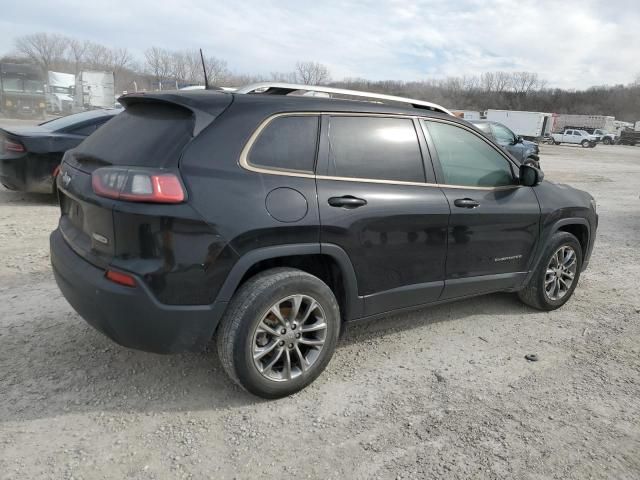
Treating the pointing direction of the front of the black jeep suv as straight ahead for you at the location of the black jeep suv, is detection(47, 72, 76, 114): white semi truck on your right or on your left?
on your left

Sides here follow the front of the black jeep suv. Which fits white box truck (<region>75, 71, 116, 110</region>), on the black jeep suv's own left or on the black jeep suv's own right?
on the black jeep suv's own left

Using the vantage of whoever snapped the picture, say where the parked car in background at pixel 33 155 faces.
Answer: facing away from the viewer and to the right of the viewer

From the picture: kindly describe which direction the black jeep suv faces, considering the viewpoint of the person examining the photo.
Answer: facing away from the viewer and to the right of the viewer

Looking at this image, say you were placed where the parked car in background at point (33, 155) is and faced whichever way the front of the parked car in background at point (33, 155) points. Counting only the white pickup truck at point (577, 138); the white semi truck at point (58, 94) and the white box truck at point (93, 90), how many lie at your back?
0

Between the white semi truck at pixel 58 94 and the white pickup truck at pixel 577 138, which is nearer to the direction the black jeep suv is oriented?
the white pickup truck

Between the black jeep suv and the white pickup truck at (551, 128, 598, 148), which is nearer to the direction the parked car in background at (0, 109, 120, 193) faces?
the white pickup truck

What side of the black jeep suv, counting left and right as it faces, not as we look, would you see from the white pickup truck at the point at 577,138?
front

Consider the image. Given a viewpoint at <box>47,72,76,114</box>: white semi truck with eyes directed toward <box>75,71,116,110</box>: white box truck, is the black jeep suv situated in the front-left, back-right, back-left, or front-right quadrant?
front-right

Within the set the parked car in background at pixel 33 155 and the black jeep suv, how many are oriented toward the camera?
0

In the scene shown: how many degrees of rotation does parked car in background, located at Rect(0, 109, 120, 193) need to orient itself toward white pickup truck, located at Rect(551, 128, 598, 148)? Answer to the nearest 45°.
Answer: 0° — it already faces it

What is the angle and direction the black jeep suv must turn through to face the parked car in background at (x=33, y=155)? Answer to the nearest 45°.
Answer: approximately 90° to its left

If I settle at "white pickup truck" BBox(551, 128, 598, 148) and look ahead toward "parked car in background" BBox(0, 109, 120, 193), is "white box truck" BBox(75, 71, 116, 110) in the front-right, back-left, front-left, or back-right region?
front-right

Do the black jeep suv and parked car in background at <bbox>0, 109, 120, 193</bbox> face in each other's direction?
no

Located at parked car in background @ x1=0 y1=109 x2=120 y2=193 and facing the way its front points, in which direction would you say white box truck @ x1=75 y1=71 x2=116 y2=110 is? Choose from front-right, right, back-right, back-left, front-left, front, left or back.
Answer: front-left
